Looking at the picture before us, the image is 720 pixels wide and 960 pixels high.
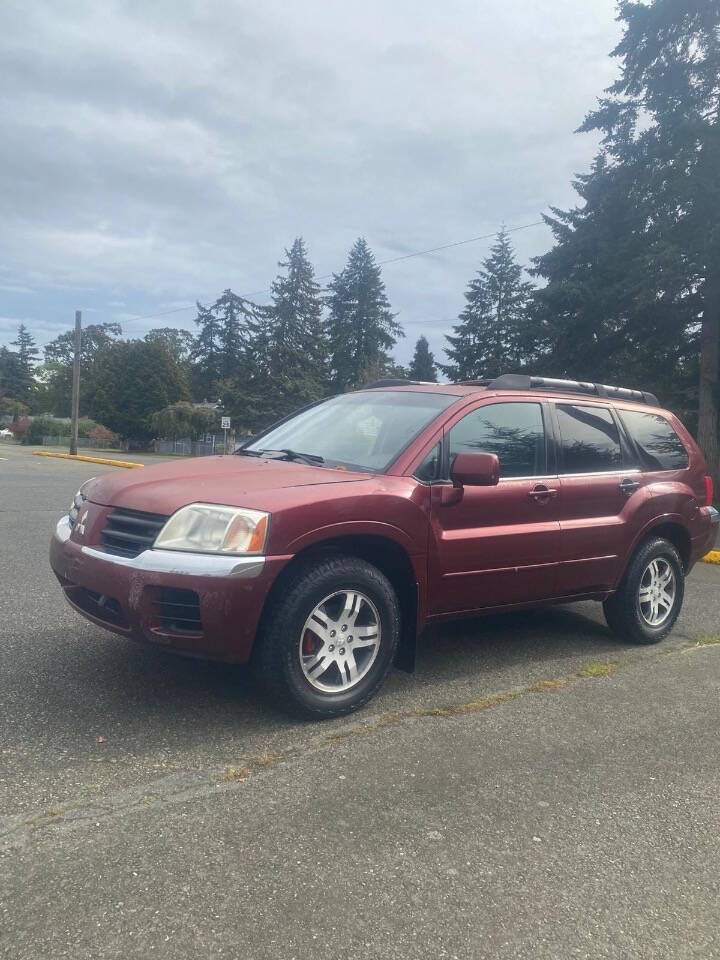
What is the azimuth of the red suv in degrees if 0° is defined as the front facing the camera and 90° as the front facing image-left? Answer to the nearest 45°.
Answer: approximately 45°

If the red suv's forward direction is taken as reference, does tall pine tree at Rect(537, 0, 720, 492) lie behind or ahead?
behind

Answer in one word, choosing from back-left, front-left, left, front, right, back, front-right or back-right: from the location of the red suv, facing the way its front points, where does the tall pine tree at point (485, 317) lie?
back-right
